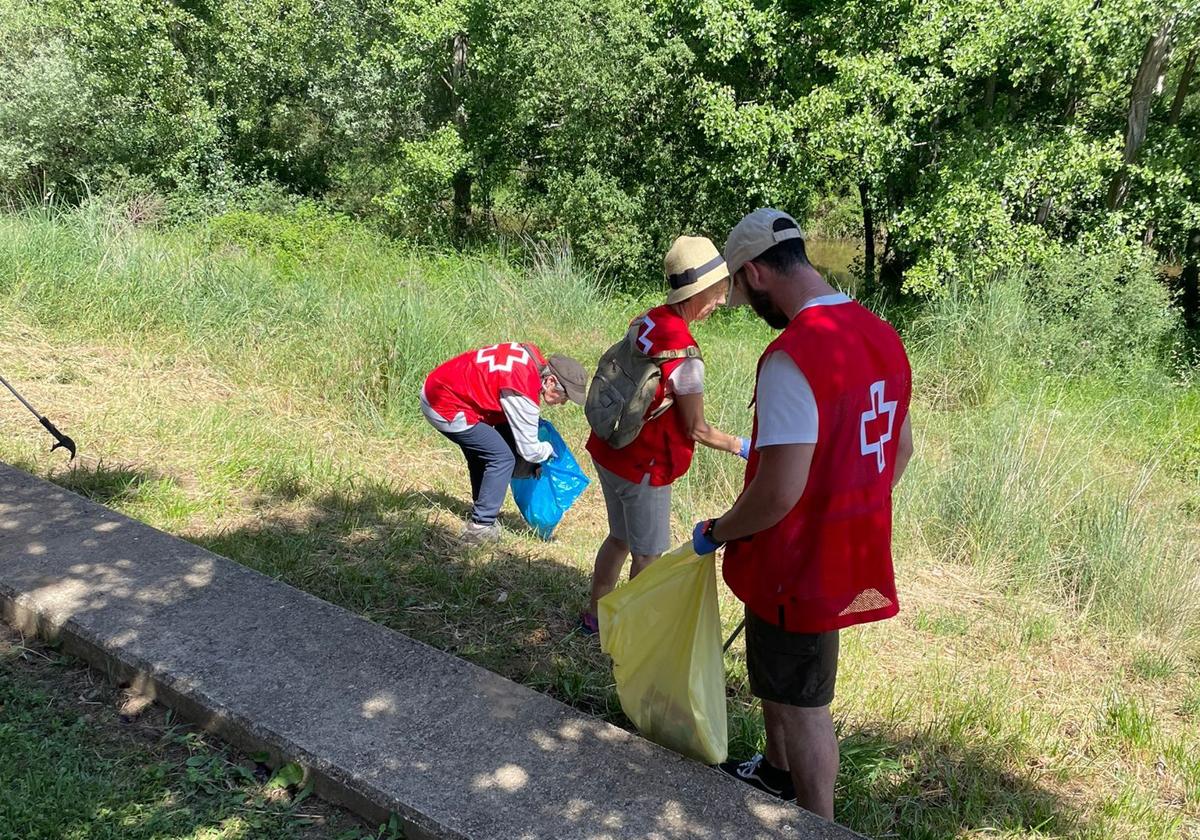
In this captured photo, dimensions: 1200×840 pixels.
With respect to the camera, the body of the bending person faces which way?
to the viewer's right

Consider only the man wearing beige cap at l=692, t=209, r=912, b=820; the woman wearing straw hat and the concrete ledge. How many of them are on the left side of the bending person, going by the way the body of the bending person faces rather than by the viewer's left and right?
0

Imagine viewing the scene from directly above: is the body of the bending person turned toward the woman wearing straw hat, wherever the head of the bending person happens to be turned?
no

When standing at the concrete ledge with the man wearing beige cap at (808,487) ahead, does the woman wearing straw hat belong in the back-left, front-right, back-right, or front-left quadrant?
front-left

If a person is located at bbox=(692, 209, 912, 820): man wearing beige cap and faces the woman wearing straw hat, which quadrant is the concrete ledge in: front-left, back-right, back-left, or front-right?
front-left

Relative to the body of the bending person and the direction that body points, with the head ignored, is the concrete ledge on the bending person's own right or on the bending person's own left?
on the bending person's own right

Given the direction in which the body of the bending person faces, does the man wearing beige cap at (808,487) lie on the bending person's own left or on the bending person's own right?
on the bending person's own right

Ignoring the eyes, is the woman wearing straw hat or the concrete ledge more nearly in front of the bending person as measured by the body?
the woman wearing straw hat

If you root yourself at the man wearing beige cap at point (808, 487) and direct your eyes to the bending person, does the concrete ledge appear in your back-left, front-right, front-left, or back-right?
front-left
